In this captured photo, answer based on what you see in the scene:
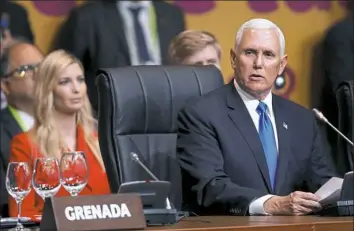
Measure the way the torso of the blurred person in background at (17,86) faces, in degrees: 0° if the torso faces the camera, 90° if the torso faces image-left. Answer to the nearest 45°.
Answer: approximately 315°

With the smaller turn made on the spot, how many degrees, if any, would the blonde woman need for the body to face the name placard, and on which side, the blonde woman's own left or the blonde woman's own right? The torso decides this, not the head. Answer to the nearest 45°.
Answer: approximately 45° to the blonde woman's own right

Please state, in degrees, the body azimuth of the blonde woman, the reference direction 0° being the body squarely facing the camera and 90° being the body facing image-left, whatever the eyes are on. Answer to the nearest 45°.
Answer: approximately 315°

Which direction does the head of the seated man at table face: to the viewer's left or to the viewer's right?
to the viewer's left

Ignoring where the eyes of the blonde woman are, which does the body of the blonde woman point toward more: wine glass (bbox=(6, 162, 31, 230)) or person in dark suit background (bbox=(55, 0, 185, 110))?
the wine glass
